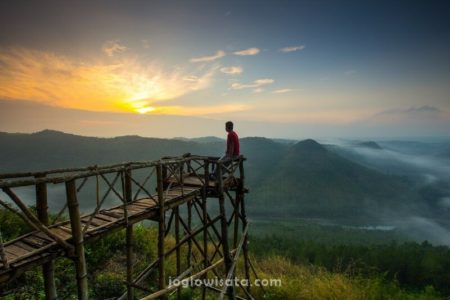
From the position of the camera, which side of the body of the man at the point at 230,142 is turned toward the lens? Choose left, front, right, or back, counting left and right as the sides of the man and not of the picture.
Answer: left
